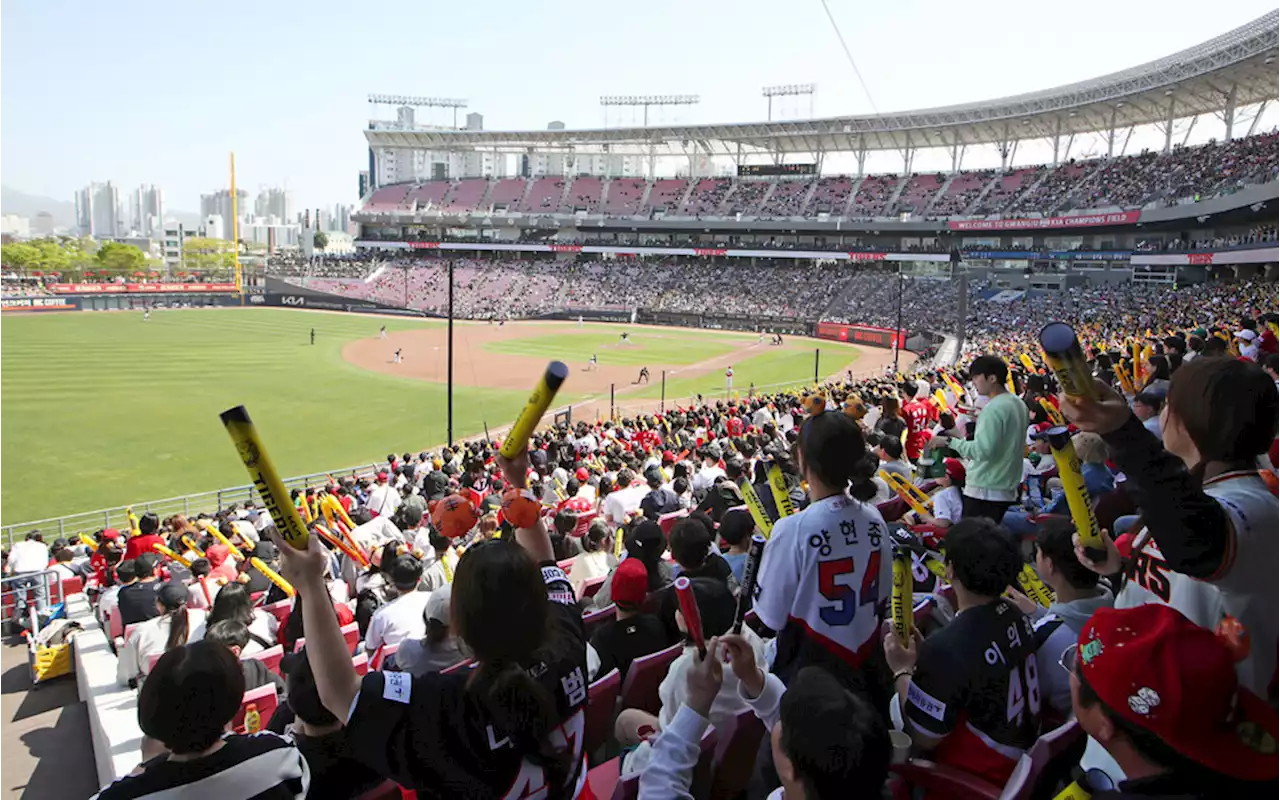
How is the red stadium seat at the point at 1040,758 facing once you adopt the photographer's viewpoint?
facing away from the viewer and to the left of the viewer

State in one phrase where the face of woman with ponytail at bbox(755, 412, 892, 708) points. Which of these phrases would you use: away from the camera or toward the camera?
away from the camera

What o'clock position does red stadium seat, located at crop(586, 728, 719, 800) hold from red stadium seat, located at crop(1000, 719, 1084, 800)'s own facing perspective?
red stadium seat, located at crop(586, 728, 719, 800) is roughly at 10 o'clock from red stadium seat, located at crop(1000, 719, 1084, 800).

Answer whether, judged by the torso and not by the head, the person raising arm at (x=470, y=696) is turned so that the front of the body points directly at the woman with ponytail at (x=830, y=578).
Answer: no

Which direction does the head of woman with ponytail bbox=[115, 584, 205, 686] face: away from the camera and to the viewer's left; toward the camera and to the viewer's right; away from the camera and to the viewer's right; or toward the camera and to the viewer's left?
away from the camera and to the viewer's left

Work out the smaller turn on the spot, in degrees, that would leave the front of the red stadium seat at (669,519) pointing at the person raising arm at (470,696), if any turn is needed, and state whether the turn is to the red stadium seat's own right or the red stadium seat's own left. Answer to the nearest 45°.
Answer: approximately 135° to the red stadium seat's own left

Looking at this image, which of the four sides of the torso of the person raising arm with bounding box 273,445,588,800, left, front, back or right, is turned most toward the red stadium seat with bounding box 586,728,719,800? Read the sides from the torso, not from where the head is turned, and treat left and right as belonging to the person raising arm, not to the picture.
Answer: right

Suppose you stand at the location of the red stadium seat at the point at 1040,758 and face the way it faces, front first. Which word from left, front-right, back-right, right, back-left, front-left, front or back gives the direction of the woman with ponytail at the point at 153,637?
front-left

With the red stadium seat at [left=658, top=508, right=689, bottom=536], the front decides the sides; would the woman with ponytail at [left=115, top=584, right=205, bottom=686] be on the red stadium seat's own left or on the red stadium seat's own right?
on the red stadium seat's own left

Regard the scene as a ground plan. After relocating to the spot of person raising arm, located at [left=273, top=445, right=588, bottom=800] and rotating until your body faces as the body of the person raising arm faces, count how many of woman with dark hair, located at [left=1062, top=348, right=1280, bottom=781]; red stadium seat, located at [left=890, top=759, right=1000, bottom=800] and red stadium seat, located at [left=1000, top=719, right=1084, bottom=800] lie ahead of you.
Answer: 0

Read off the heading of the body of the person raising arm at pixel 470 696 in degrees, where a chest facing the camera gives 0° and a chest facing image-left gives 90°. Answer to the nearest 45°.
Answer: approximately 135°

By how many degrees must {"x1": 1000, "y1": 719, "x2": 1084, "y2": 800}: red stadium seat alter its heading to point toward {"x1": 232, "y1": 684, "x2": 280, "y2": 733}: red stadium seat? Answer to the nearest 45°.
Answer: approximately 45° to its left

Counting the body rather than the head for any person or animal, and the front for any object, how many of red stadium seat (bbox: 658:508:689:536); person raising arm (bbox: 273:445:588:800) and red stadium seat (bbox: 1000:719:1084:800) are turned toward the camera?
0

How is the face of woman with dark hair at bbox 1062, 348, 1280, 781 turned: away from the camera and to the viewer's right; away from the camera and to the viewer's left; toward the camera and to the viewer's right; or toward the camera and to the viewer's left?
away from the camera and to the viewer's left

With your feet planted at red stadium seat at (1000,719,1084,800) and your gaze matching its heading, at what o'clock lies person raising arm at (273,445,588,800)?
The person raising arm is roughly at 9 o'clock from the red stadium seat.

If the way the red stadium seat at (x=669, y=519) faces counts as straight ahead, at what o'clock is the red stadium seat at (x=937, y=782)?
the red stadium seat at (x=937, y=782) is roughly at 7 o'clock from the red stadium seat at (x=669, y=519).

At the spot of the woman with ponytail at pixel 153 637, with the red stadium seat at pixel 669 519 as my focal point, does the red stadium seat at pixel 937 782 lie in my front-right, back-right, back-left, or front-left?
front-right

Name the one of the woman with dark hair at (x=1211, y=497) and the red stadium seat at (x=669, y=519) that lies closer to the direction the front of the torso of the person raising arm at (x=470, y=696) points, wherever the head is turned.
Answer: the red stadium seat

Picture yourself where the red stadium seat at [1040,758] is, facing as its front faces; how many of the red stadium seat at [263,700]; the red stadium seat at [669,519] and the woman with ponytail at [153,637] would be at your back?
0

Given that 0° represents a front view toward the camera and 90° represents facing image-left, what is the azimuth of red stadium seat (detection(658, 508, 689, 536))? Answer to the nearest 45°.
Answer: approximately 135°
